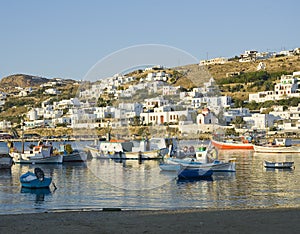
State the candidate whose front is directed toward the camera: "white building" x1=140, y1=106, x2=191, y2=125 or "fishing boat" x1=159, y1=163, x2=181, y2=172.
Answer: the white building

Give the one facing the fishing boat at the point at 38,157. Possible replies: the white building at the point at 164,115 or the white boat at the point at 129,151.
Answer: the white boat

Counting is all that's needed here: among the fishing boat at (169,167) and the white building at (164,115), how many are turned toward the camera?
1

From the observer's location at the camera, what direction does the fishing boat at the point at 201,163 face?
facing to the left of the viewer

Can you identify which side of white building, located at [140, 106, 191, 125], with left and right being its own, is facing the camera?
front

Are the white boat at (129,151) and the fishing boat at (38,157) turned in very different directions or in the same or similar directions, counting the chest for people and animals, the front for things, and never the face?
same or similar directions

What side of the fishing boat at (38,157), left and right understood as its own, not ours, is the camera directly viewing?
left

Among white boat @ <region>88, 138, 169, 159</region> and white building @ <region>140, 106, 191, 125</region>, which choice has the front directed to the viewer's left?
the white boat

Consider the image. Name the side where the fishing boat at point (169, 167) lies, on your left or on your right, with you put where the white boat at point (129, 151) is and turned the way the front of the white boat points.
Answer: on your left

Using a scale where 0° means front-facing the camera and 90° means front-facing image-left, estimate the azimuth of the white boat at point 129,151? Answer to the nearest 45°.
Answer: approximately 90°

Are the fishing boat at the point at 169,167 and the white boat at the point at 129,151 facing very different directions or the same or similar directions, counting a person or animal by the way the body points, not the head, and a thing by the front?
same or similar directions
